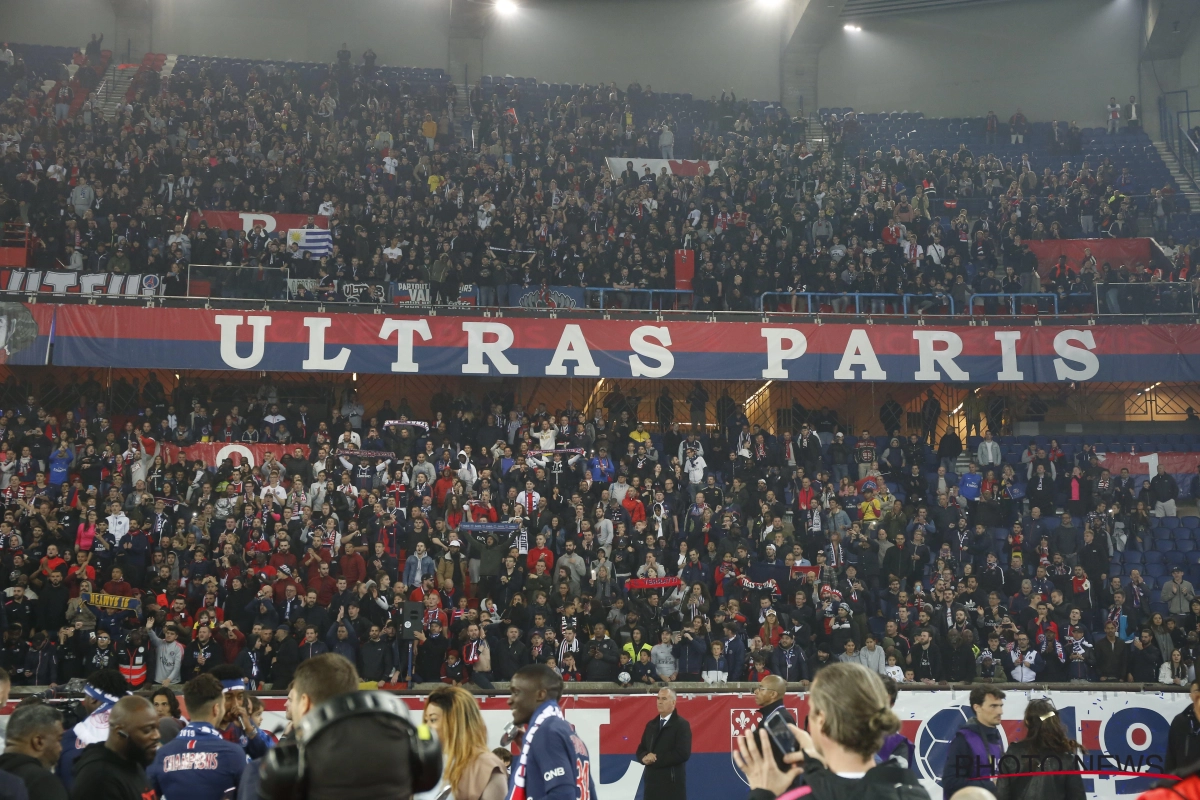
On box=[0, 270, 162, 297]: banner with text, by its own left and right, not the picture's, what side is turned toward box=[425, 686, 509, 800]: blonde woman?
front

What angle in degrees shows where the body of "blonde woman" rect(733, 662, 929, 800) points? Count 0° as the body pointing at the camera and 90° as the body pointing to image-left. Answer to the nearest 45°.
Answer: approximately 135°

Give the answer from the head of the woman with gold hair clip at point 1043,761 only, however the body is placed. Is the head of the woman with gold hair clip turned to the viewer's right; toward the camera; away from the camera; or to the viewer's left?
away from the camera

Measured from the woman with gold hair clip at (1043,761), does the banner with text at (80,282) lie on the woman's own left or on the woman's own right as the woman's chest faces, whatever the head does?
on the woman's own left

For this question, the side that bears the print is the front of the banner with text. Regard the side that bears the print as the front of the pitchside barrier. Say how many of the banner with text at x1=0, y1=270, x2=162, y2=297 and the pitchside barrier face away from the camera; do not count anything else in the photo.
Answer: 0

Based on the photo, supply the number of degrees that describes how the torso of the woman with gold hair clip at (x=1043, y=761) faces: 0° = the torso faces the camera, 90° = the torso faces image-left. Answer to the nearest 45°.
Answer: approximately 180°

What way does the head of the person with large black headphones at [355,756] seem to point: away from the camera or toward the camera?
away from the camera

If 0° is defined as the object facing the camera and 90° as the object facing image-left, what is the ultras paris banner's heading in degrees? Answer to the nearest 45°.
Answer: approximately 0°

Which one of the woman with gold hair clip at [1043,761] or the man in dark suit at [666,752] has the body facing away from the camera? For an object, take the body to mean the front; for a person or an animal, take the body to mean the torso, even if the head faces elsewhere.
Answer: the woman with gold hair clip
